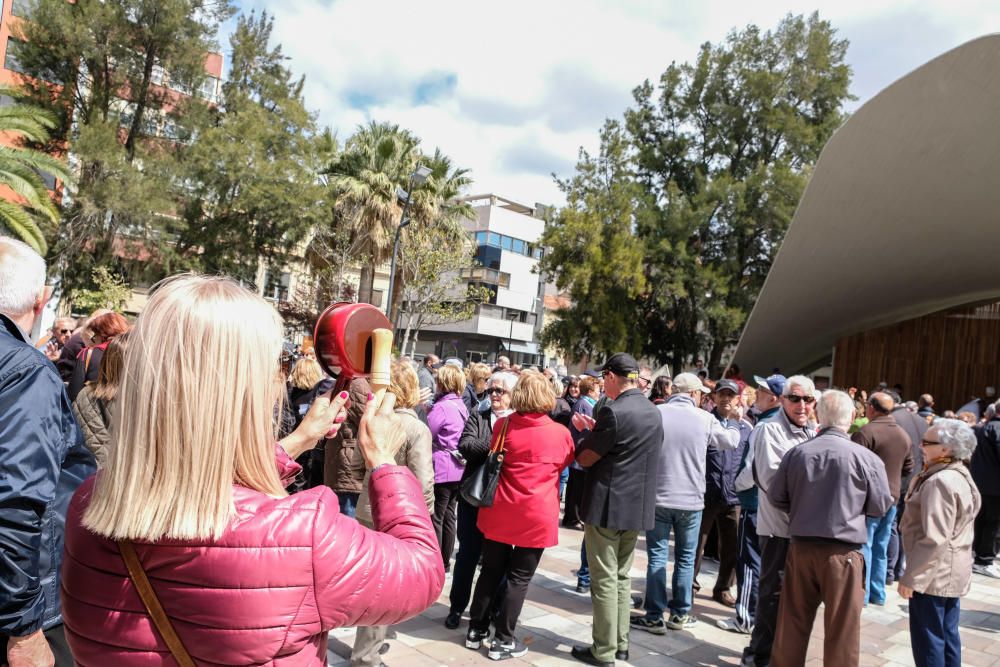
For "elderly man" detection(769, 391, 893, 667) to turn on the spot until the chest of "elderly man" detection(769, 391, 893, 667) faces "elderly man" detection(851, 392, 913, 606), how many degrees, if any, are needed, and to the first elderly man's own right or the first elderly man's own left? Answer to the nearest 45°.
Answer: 0° — they already face them

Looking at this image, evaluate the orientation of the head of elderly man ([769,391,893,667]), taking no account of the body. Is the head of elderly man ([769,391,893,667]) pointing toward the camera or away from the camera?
away from the camera

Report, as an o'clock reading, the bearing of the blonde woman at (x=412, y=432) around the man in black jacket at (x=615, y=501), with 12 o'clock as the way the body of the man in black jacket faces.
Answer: The blonde woman is roughly at 10 o'clock from the man in black jacket.

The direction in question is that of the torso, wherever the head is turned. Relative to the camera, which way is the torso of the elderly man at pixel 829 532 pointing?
away from the camera

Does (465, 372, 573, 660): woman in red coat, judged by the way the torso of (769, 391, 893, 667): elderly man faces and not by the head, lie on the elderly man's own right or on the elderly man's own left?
on the elderly man's own left

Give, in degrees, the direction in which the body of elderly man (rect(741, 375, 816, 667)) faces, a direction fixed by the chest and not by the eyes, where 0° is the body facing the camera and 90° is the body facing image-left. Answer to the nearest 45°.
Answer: approximately 315°

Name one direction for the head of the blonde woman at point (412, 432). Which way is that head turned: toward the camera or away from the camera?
away from the camera

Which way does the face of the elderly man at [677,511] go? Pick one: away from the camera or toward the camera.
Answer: away from the camera

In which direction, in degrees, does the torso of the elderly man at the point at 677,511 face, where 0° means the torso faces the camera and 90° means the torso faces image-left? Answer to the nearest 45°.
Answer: approximately 225°

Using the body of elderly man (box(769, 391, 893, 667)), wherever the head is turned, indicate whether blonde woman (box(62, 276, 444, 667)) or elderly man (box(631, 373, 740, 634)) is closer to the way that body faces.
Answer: the elderly man

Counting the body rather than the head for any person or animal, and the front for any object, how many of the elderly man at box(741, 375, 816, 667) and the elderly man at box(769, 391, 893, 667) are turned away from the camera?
1

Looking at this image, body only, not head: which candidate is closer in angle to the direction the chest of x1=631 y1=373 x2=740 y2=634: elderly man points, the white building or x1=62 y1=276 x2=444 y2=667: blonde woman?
the white building

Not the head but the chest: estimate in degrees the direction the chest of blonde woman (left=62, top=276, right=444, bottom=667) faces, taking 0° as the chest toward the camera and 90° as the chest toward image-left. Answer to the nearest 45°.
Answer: approximately 225°

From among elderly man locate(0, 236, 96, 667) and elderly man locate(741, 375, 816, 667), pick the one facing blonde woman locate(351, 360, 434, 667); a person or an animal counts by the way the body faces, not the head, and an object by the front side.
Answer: elderly man locate(0, 236, 96, 667)

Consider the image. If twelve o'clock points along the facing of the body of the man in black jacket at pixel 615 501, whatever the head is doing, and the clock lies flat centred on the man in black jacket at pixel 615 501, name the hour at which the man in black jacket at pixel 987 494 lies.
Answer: the man in black jacket at pixel 987 494 is roughly at 3 o'clock from the man in black jacket at pixel 615 501.
